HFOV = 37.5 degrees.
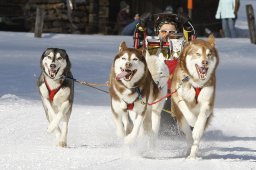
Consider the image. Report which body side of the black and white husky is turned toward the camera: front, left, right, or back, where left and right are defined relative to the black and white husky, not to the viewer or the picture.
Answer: front

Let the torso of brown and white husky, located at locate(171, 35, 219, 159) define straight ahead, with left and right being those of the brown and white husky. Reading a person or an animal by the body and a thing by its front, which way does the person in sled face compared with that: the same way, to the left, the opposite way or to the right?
the same way

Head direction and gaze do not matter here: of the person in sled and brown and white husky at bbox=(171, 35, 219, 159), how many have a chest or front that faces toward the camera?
2

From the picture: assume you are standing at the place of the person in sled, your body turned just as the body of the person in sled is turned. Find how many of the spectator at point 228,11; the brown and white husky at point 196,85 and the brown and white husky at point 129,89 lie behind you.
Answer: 1

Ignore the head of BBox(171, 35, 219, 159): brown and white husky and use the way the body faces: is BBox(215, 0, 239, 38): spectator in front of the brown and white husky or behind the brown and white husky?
behind

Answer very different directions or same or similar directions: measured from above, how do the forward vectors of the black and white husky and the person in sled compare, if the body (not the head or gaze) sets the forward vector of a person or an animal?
same or similar directions

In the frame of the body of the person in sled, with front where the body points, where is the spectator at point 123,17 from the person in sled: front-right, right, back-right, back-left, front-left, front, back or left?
back

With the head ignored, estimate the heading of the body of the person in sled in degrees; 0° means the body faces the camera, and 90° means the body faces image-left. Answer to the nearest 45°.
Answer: approximately 0°

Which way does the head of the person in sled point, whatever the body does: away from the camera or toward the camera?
toward the camera

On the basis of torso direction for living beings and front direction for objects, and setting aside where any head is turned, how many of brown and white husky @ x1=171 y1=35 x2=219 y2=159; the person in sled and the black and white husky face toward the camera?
3

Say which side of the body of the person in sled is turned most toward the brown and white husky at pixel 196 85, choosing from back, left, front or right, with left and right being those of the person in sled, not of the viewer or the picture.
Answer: front

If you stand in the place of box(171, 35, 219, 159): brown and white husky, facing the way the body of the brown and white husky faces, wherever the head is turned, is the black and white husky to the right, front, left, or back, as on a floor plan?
right
